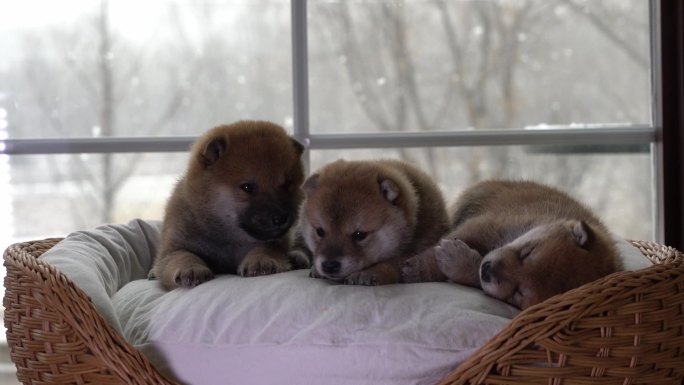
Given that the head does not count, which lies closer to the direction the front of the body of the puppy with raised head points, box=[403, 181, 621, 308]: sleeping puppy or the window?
the sleeping puppy

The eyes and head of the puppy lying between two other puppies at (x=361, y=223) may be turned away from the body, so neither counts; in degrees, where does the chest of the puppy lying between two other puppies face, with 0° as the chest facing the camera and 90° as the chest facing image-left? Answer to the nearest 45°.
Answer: approximately 45°

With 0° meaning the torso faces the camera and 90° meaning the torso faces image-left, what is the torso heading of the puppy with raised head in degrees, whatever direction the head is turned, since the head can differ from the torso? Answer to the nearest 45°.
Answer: approximately 315°

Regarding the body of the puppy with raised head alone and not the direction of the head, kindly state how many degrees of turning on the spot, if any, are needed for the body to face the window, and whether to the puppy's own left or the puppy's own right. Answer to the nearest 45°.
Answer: approximately 135° to the puppy's own left
